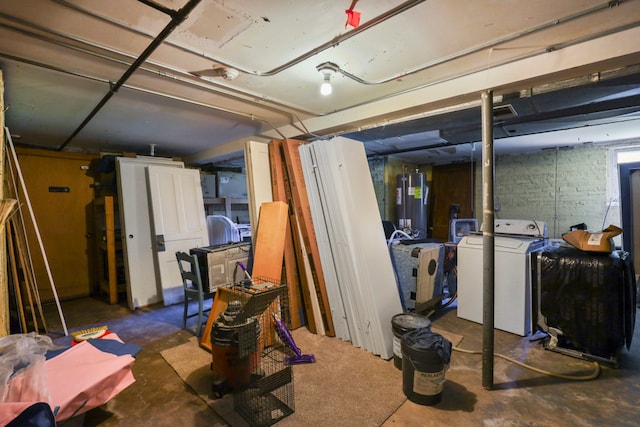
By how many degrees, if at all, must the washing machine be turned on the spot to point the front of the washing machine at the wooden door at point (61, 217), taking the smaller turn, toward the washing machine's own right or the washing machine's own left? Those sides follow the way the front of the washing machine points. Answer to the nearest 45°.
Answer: approximately 45° to the washing machine's own right

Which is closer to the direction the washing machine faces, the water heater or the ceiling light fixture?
the ceiling light fixture

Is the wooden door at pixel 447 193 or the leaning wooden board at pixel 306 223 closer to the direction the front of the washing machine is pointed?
the leaning wooden board

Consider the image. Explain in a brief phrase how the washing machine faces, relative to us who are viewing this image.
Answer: facing the viewer and to the left of the viewer

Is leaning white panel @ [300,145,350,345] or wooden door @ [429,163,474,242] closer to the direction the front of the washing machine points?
the leaning white panel

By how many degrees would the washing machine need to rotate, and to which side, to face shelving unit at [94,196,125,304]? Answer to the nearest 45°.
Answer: approximately 45° to its right

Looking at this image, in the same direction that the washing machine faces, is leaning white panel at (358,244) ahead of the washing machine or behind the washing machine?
ahead

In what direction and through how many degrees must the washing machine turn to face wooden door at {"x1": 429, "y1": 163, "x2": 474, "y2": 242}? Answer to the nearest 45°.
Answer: approximately 135° to its right

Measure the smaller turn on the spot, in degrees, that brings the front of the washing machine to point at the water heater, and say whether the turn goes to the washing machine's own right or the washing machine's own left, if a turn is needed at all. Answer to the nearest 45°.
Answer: approximately 90° to the washing machine's own right

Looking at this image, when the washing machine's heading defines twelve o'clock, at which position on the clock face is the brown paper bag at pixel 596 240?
The brown paper bag is roughly at 8 o'clock from the washing machine.
